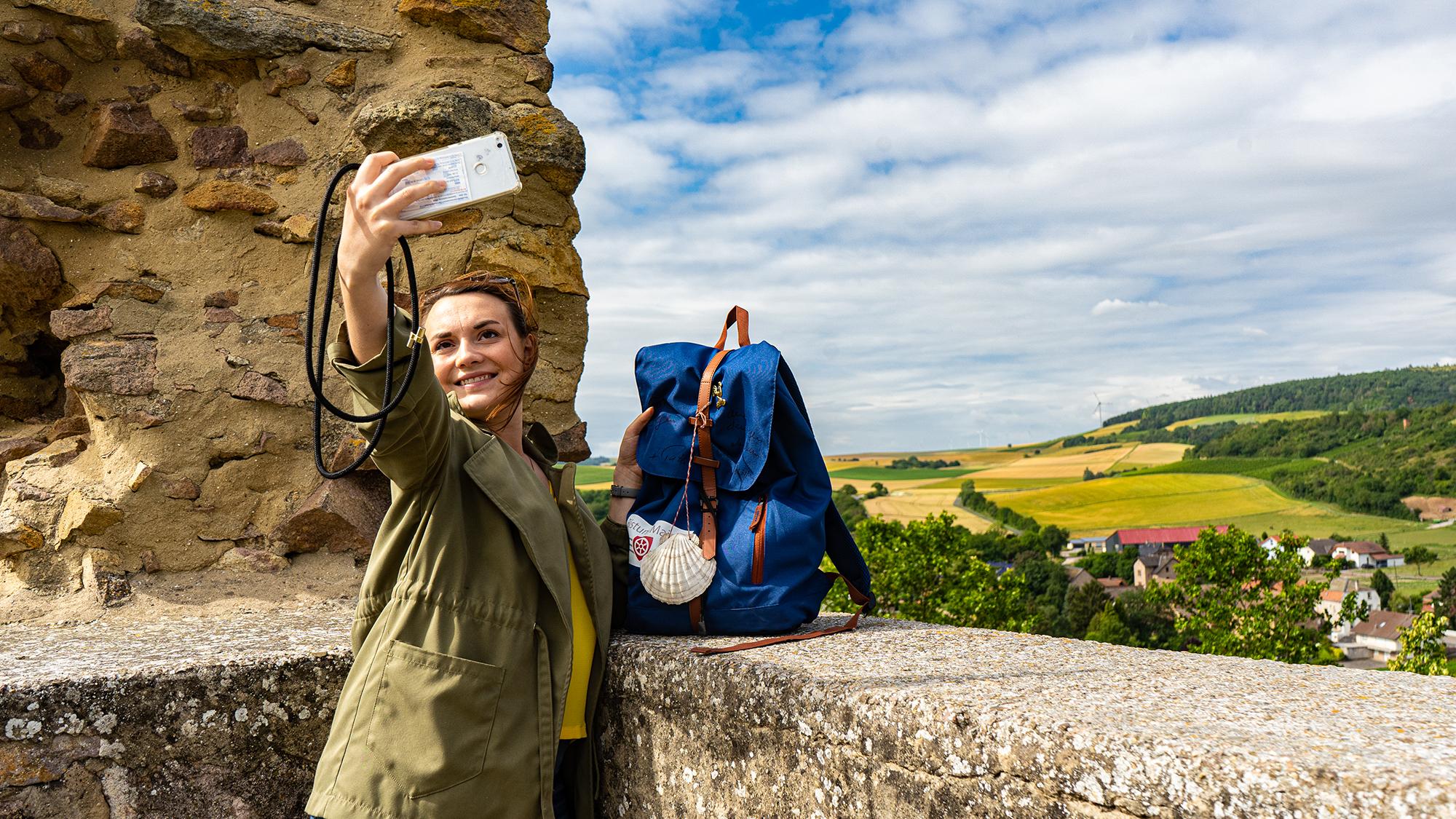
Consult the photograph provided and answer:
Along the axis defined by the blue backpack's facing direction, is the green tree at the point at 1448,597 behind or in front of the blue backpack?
behind

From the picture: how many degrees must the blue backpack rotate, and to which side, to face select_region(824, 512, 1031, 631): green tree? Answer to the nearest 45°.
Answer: approximately 135° to its right

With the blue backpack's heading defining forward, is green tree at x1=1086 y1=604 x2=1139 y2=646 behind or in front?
behind

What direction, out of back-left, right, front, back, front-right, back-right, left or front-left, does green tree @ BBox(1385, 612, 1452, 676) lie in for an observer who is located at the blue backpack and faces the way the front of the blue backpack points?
back

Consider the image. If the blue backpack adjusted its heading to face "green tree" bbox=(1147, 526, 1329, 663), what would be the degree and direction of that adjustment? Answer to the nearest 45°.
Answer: approximately 180°

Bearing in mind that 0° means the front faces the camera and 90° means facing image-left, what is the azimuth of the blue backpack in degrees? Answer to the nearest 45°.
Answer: approximately 45°
